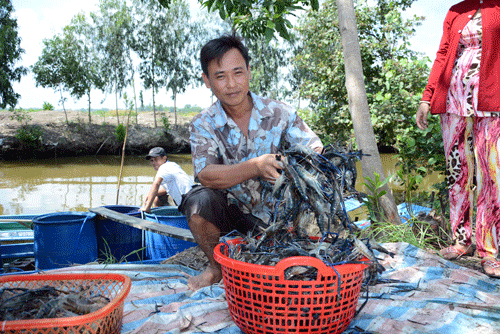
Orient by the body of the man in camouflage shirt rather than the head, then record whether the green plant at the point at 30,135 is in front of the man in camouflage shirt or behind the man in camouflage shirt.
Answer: behind

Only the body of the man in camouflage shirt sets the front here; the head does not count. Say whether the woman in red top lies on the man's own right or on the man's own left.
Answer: on the man's own left

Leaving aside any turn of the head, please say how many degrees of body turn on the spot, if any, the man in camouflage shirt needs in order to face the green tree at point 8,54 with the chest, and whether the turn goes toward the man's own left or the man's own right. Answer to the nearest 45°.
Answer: approximately 135° to the man's own right
